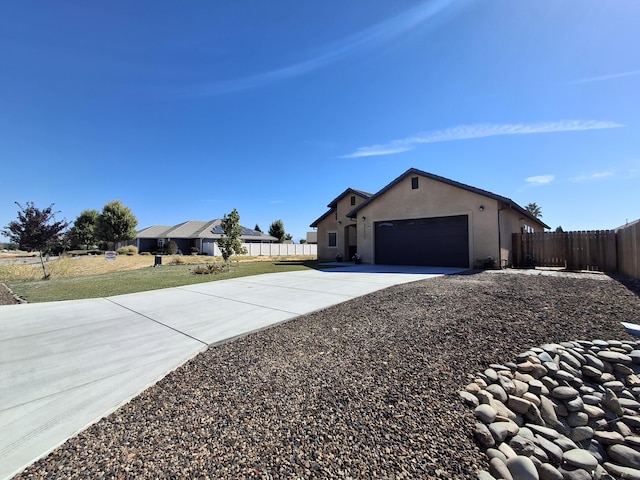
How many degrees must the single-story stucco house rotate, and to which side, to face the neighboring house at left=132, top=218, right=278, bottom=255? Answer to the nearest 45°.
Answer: approximately 90° to its right

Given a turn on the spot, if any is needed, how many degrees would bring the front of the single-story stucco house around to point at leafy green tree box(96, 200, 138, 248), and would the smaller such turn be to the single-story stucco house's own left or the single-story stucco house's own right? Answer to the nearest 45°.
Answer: approximately 45° to the single-story stucco house's own right

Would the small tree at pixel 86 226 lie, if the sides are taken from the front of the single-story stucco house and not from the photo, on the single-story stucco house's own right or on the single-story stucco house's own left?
on the single-story stucco house's own right

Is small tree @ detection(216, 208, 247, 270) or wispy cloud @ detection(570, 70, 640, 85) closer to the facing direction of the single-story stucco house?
the small tree

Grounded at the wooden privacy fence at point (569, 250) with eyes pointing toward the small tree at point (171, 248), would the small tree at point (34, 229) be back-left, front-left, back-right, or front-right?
front-left

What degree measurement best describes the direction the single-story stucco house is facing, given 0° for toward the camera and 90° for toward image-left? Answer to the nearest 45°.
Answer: approximately 45°

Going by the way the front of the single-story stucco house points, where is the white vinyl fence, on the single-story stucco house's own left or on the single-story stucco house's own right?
on the single-story stucco house's own right

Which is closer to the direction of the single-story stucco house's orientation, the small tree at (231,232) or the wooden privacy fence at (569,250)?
the small tree

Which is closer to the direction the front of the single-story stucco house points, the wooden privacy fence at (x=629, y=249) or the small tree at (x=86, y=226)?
the small tree
